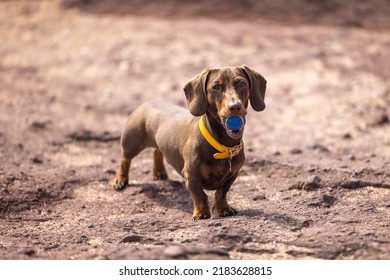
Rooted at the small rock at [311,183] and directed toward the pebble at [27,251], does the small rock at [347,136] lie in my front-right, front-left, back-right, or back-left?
back-right

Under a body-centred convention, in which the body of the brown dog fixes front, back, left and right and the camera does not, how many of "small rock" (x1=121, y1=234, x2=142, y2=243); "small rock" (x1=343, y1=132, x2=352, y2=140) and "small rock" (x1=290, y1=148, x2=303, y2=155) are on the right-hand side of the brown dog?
1

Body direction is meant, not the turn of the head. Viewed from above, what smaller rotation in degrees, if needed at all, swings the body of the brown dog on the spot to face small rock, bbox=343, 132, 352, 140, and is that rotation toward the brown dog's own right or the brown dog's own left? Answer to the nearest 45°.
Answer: approximately 90° to the brown dog's own left

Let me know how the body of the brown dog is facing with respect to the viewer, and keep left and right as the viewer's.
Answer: facing the viewer and to the right of the viewer

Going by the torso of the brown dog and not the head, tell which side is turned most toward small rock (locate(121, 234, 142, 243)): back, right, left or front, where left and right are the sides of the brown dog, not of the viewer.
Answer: right

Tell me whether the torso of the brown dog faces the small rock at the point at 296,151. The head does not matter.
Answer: no

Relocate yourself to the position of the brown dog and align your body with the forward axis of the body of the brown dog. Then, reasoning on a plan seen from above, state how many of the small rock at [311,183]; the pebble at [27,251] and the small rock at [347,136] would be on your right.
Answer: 1

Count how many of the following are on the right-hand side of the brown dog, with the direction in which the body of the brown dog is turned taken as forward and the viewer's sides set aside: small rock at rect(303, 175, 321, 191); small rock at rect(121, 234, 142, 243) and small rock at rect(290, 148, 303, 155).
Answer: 1

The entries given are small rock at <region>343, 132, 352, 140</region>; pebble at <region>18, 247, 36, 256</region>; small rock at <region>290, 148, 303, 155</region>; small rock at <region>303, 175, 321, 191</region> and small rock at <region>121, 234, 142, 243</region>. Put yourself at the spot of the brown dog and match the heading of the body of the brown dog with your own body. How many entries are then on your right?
2

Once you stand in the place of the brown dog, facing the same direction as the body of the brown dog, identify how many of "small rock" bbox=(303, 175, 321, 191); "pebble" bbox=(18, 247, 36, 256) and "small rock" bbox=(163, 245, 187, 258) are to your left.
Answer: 1

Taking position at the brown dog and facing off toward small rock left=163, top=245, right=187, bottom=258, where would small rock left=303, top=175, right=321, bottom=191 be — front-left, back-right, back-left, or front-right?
back-left

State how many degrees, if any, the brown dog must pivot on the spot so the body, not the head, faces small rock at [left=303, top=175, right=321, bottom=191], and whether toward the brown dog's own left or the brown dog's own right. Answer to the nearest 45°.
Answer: approximately 90° to the brown dog's own left

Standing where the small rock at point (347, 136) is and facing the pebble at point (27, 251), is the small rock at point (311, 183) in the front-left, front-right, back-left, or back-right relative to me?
front-left

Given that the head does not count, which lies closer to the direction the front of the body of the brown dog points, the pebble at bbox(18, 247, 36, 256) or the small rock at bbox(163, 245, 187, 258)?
the small rock

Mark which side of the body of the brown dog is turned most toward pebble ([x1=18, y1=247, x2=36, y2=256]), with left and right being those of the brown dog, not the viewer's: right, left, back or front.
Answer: right

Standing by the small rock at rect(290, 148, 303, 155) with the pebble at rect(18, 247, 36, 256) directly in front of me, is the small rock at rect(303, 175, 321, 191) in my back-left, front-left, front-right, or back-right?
front-left
